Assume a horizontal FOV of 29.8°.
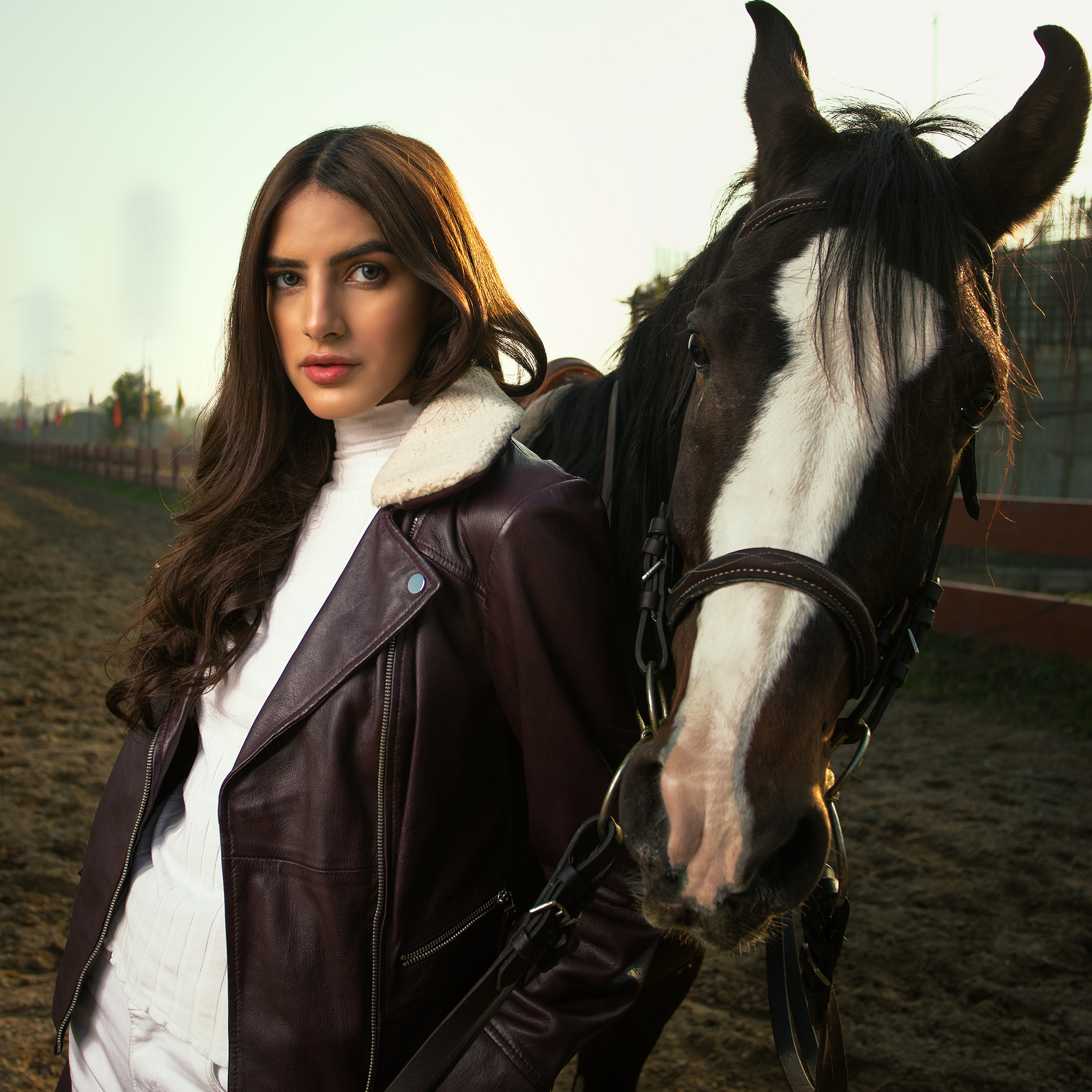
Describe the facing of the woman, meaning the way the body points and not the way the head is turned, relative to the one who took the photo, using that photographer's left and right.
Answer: facing the viewer and to the left of the viewer

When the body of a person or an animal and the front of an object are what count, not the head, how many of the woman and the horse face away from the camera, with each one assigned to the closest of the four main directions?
0

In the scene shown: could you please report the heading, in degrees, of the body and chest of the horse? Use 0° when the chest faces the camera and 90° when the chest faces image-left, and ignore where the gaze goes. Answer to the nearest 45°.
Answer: approximately 0°

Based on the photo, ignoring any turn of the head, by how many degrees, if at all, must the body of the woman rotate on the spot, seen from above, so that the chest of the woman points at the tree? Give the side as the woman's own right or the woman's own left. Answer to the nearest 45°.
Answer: approximately 135° to the woman's own right
